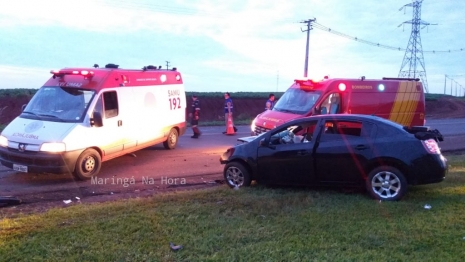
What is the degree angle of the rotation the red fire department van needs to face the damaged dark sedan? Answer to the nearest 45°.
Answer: approximately 45° to its left

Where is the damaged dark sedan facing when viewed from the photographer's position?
facing to the left of the viewer

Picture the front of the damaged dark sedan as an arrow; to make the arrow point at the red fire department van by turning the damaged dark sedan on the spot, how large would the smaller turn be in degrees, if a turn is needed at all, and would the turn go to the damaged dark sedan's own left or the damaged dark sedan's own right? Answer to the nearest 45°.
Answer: approximately 90° to the damaged dark sedan's own right

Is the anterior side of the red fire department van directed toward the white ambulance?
yes

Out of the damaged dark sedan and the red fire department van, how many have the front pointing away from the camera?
0

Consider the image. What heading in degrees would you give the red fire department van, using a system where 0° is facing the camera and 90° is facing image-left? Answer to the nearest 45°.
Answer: approximately 45°

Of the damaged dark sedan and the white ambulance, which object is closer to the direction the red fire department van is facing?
the white ambulance

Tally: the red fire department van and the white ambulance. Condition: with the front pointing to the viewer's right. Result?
0

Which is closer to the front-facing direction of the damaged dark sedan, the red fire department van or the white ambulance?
the white ambulance

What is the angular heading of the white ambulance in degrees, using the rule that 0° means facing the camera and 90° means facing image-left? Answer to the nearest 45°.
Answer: approximately 45°

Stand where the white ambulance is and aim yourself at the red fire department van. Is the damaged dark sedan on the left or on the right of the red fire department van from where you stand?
right

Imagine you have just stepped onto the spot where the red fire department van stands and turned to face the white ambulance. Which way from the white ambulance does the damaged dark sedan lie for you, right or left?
left
